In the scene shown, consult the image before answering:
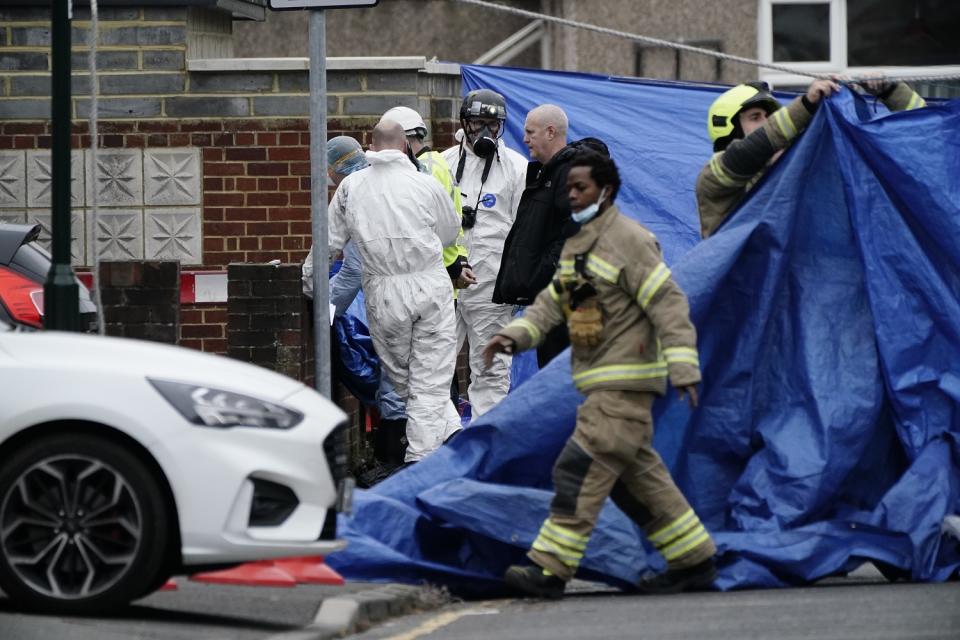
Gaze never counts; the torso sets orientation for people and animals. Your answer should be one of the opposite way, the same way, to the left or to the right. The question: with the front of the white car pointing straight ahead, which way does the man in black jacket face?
the opposite way

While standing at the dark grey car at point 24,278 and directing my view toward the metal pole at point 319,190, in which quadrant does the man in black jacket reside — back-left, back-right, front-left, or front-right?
front-left

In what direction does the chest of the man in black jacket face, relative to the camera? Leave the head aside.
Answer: to the viewer's left

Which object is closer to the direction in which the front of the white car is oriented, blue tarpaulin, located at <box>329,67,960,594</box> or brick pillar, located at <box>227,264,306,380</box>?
the blue tarpaulin

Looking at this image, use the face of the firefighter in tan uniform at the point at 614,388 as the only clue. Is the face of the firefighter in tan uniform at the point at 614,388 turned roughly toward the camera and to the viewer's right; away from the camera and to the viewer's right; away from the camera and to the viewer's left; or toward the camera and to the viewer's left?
toward the camera and to the viewer's left

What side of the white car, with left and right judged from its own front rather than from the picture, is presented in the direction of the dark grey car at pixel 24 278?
left

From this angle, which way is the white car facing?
to the viewer's right
